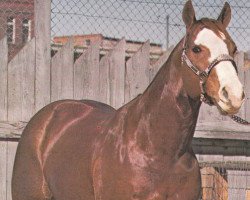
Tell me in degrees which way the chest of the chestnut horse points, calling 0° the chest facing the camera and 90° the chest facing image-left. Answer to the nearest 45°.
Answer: approximately 315°

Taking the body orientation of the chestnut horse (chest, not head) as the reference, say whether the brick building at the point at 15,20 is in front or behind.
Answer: behind

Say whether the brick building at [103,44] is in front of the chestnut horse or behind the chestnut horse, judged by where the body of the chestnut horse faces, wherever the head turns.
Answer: behind
